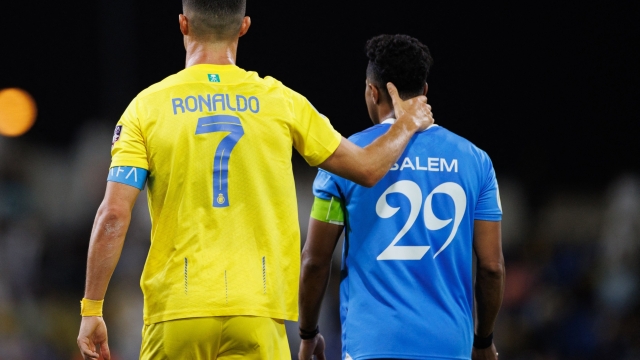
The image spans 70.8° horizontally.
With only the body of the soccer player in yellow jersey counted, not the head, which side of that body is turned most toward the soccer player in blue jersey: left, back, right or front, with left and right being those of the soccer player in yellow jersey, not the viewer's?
right

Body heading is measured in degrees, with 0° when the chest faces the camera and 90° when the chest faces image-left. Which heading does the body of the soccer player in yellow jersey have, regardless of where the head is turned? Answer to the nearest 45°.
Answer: approximately 180°

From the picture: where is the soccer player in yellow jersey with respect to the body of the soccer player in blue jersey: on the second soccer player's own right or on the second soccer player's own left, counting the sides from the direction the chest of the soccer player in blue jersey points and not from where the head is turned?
on the second soccer player's own left

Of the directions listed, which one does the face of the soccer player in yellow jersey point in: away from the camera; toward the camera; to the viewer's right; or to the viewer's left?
away from the camera

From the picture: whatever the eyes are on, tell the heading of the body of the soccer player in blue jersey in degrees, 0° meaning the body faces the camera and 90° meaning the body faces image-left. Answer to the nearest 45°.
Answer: approximately 180°

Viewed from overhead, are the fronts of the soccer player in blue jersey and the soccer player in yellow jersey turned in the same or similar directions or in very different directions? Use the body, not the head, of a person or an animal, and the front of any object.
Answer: same or similar directions

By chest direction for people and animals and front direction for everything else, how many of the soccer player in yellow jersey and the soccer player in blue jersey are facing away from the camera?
2
